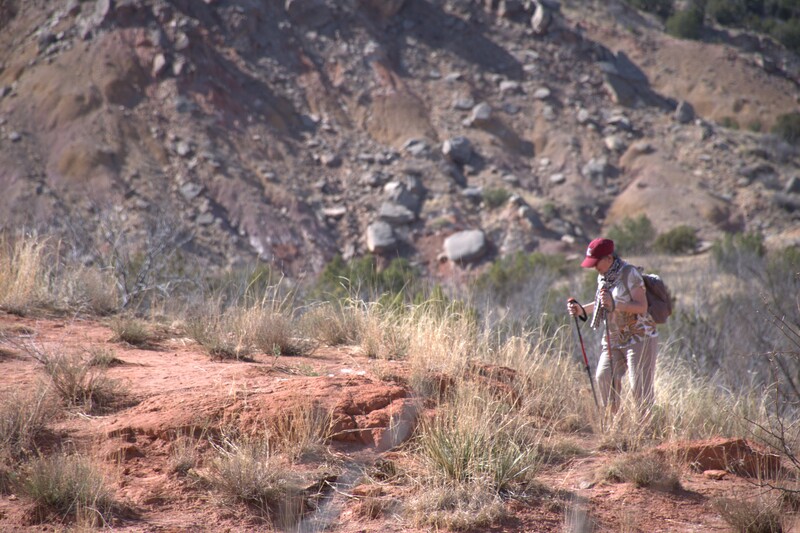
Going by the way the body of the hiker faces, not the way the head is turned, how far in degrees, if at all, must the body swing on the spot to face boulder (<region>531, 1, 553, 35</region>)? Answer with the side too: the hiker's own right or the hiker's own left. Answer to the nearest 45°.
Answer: approximately 135° to the hiker's own right

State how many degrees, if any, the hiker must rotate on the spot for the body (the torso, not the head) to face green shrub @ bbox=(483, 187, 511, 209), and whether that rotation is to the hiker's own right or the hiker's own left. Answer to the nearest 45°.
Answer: approximately 135° to the hiker's own right

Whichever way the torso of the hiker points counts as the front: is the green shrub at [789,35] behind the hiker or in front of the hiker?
behind

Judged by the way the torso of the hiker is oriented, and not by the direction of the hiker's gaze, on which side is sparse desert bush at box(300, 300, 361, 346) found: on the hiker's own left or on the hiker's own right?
on the hiker's own right

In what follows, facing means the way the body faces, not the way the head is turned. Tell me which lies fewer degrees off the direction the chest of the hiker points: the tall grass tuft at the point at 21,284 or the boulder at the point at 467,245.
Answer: the tall grass tuft

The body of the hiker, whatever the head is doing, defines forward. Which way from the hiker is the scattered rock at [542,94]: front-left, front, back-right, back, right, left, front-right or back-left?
back-right

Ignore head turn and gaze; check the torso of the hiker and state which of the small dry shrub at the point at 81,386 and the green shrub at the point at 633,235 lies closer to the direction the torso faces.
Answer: the small dry shrub

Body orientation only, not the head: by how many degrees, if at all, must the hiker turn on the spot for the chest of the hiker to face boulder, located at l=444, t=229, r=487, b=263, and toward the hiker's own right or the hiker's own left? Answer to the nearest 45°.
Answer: approximately 135° to the hiker's own right

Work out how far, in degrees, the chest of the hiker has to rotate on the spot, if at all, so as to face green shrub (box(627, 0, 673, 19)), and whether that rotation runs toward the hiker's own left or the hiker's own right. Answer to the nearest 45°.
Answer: approximately 135° to the hiker's own right

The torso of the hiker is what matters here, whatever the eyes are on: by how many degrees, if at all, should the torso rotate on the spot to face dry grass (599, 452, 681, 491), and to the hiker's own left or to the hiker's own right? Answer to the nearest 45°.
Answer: approximately 45° to the hiker's own left

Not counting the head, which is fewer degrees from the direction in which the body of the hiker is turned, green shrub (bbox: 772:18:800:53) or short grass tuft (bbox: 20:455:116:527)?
the short grass tuft

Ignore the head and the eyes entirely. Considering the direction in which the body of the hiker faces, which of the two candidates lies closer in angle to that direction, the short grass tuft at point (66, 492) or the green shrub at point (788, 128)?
the short grass tuft

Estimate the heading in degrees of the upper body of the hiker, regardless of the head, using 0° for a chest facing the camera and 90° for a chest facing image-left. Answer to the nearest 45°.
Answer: approximately 45°

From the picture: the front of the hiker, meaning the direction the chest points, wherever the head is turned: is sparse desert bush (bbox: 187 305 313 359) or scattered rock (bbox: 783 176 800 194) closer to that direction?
the sparse desert bush

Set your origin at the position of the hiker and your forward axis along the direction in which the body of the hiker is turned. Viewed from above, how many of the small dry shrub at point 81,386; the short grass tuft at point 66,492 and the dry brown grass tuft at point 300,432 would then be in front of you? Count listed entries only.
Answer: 3
